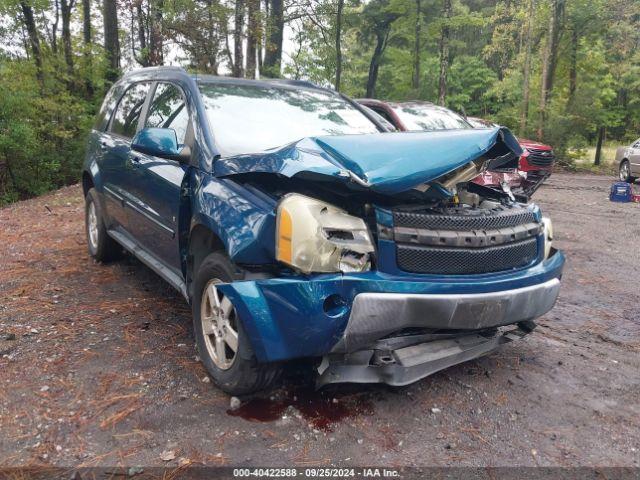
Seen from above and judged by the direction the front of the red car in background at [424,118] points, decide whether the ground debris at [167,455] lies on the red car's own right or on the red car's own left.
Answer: on the red car's own right

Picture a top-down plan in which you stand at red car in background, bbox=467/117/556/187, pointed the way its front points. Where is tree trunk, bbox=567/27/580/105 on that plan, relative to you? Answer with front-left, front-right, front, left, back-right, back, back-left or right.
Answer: back-left

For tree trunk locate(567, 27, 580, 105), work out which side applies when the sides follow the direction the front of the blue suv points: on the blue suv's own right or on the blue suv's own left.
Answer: on the blue suv's own left

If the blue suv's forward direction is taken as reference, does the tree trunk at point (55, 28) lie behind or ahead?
behind

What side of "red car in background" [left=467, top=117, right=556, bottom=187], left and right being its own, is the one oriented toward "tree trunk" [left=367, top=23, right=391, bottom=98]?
back

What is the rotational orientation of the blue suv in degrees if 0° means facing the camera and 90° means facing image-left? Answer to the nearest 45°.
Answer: approximately 315°

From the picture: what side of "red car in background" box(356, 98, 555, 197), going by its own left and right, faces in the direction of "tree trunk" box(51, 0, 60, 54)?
back

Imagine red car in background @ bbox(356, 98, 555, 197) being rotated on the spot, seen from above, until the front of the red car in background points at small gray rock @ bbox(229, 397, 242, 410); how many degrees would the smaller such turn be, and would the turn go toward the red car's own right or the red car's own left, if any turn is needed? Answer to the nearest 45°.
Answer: approximately 45° to the red car's own right
